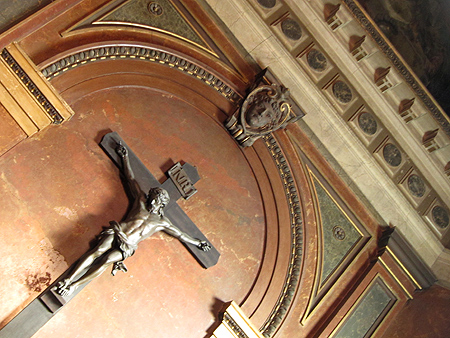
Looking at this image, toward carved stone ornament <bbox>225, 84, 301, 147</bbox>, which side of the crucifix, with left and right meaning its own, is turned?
left

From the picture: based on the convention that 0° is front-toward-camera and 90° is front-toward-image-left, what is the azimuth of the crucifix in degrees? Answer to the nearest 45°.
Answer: approximately 0°
